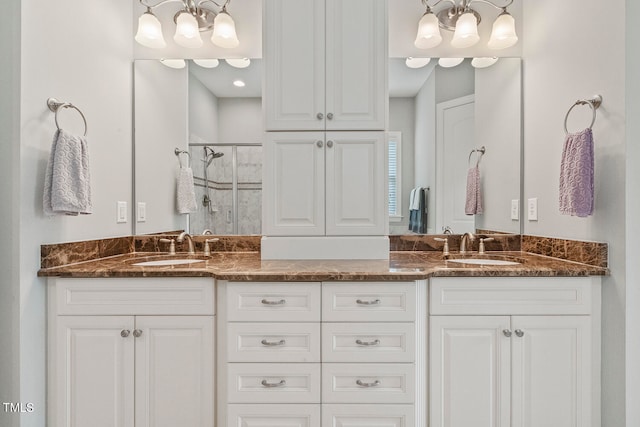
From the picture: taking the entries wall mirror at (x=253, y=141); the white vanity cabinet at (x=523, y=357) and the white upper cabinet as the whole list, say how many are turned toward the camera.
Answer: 3

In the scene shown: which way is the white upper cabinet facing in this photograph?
toward the camera

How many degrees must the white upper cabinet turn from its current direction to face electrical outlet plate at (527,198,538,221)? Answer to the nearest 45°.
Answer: approximately 90° to its left

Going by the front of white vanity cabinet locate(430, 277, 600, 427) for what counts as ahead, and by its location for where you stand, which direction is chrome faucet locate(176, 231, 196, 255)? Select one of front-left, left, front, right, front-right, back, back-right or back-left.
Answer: right

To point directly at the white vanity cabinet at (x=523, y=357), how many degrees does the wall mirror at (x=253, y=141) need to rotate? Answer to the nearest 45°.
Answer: approximately 45° to its left

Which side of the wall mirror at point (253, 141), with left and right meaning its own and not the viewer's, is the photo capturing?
front

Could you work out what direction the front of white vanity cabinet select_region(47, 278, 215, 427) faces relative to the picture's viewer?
facing the viewer

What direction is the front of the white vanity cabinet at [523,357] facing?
toward the camera

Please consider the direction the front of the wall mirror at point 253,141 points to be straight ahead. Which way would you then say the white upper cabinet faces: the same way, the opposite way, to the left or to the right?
the same way
